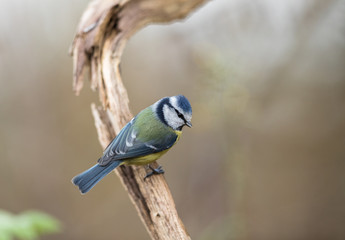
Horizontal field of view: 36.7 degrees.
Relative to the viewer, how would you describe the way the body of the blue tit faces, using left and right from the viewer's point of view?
facing to the right of the viewer
